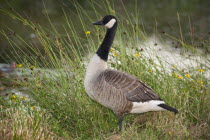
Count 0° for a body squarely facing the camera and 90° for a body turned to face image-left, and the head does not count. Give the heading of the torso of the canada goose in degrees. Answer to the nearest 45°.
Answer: approximately 90°
